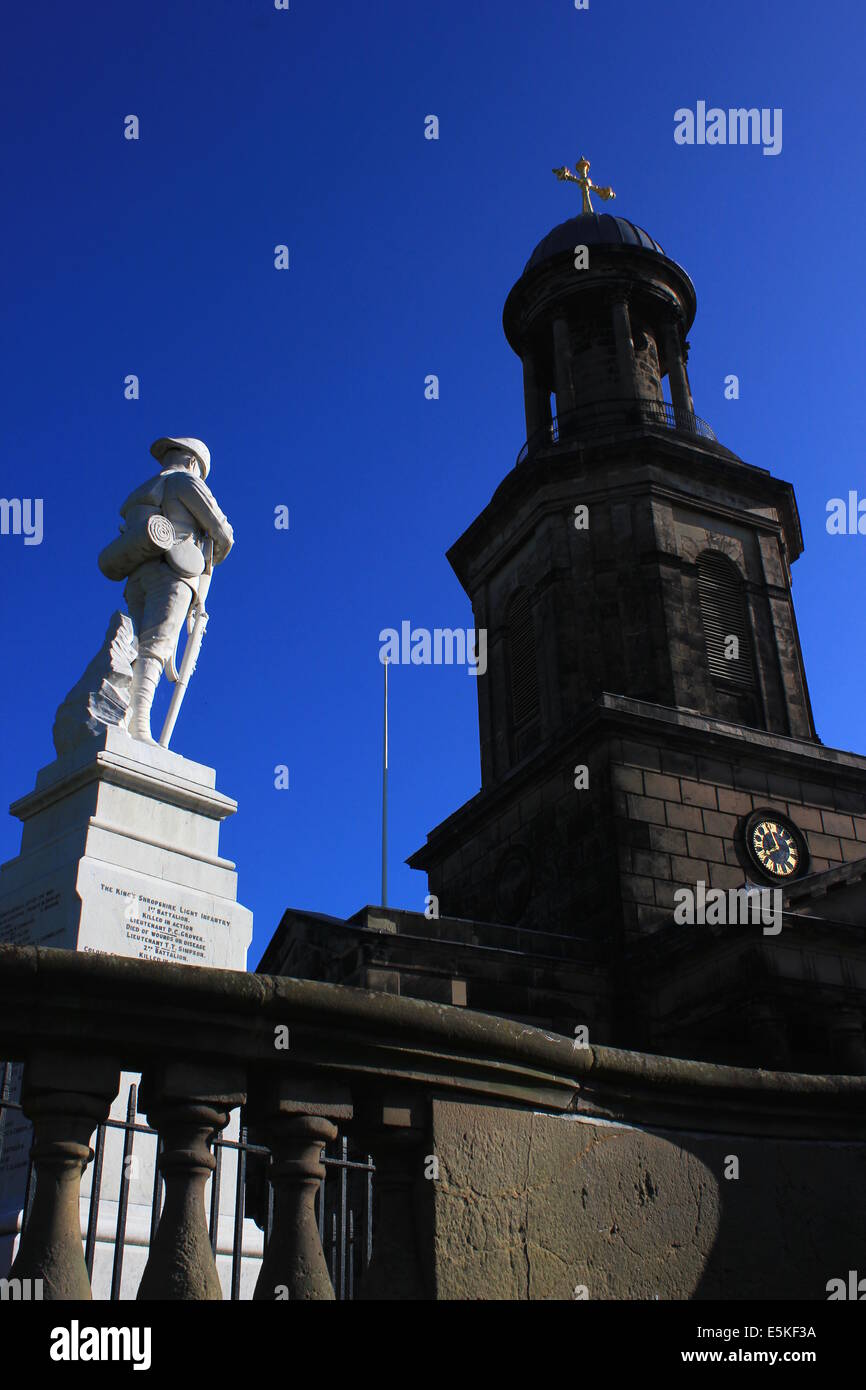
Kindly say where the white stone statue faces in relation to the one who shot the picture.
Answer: facing away from the viewer and to the right of the viewer

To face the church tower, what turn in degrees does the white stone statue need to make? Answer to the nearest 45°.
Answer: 0° — it already faces it

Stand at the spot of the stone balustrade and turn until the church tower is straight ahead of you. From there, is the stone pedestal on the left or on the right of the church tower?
left

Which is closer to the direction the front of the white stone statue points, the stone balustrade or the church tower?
the church tower

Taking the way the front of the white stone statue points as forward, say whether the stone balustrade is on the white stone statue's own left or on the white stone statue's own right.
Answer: on the white stone statue's own right
